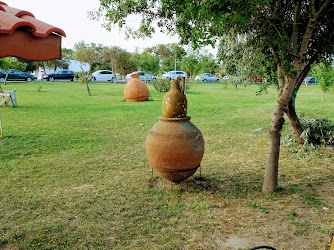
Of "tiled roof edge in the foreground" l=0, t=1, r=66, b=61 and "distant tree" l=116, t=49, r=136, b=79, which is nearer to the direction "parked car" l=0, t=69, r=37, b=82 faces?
the distant tree

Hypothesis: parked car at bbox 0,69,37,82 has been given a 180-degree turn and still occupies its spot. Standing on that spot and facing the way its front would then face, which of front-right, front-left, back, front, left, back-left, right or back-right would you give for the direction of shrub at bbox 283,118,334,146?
left

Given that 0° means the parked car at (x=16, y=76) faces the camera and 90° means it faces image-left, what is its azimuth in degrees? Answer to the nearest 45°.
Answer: approximately 270°

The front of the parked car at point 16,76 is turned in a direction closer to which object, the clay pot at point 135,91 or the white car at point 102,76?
the white car

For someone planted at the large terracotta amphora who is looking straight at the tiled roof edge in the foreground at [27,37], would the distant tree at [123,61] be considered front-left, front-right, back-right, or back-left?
back-right

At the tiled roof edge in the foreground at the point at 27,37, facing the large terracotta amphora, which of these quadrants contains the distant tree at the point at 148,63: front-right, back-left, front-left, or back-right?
front-left

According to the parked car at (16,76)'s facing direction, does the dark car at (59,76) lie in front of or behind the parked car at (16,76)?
in front

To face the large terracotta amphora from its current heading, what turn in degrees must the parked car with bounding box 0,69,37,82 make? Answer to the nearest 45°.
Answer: approximately 90° to its right

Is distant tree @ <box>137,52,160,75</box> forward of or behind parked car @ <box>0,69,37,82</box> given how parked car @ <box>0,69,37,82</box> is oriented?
forward

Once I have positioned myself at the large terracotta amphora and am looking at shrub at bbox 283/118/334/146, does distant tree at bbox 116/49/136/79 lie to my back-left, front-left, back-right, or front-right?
front-left
